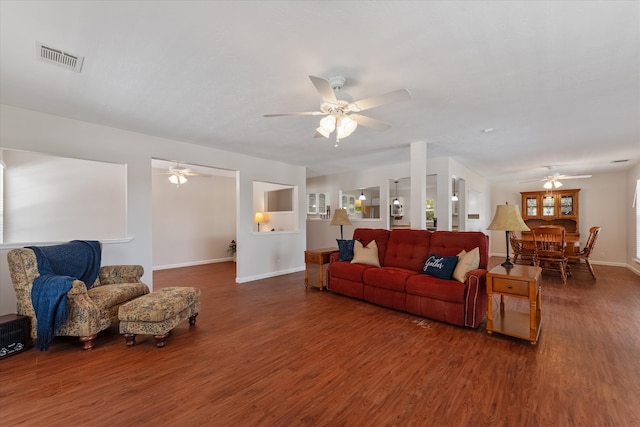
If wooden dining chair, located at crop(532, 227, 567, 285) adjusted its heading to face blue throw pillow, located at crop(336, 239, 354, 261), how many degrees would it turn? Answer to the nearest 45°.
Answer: approximately 135° to its left

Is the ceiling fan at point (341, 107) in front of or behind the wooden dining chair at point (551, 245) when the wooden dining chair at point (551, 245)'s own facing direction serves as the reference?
behind

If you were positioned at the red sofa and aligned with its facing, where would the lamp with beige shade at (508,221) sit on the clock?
The lamp with beige shade is roughly at 8 o'clock from the red sofa.

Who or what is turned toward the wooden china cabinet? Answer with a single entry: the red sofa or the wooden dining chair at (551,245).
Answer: the wooden dining chair

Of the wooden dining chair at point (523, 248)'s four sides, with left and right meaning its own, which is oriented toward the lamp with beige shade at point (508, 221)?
right

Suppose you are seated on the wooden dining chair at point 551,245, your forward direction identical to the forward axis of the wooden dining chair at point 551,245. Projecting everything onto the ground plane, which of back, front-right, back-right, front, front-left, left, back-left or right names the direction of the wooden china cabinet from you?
front

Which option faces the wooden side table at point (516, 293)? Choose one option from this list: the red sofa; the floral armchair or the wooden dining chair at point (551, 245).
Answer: the floral armchair

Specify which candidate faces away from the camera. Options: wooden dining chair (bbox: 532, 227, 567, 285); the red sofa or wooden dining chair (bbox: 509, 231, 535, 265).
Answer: wooden dining chair (bbox: 532, 227, 567, 285)

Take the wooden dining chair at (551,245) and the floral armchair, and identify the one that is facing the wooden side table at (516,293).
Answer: the floral armchair

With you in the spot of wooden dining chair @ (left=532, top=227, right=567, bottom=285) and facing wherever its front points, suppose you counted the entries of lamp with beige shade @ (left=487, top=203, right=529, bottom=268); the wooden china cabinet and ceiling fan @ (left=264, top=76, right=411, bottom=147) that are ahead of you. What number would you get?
1

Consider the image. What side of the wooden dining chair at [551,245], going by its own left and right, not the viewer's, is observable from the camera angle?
back

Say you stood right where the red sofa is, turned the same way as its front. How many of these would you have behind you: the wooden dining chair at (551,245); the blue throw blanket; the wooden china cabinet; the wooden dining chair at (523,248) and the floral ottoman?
3

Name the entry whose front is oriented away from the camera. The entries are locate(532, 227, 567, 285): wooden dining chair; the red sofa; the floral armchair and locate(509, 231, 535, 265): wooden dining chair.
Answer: locate(532, 227, 567, 285): wooden dining chair

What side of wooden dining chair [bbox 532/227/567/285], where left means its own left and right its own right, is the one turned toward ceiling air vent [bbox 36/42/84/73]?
back

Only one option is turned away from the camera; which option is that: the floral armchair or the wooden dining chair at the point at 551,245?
the wooden dining chair

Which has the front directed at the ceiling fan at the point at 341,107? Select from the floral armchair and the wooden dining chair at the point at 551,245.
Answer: the floral armchair

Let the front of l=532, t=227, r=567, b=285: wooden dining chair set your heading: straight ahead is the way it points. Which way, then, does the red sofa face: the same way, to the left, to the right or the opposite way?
the opposite way

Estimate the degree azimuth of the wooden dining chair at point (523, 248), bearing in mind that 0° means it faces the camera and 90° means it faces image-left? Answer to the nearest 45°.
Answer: approximately 270°
